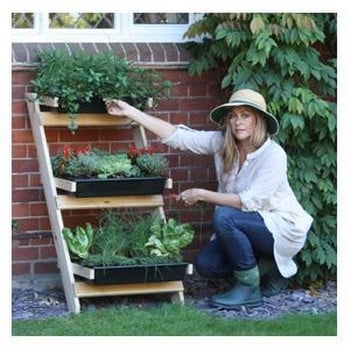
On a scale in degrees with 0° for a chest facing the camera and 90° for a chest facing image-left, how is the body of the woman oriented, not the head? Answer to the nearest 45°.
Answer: approximately 45°

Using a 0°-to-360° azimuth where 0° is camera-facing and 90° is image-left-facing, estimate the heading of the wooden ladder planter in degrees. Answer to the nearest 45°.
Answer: approximately 315°

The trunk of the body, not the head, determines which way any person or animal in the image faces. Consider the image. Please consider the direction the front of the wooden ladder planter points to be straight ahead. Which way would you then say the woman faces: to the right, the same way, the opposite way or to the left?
to the right

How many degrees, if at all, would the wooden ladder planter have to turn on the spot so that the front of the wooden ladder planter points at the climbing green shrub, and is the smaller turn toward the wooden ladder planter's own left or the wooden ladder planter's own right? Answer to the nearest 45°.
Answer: approximately 45° to the wooden ladder planter's own left

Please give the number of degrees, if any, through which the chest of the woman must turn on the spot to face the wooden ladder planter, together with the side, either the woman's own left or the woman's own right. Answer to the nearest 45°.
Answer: approximately 45° to the woman's own right
